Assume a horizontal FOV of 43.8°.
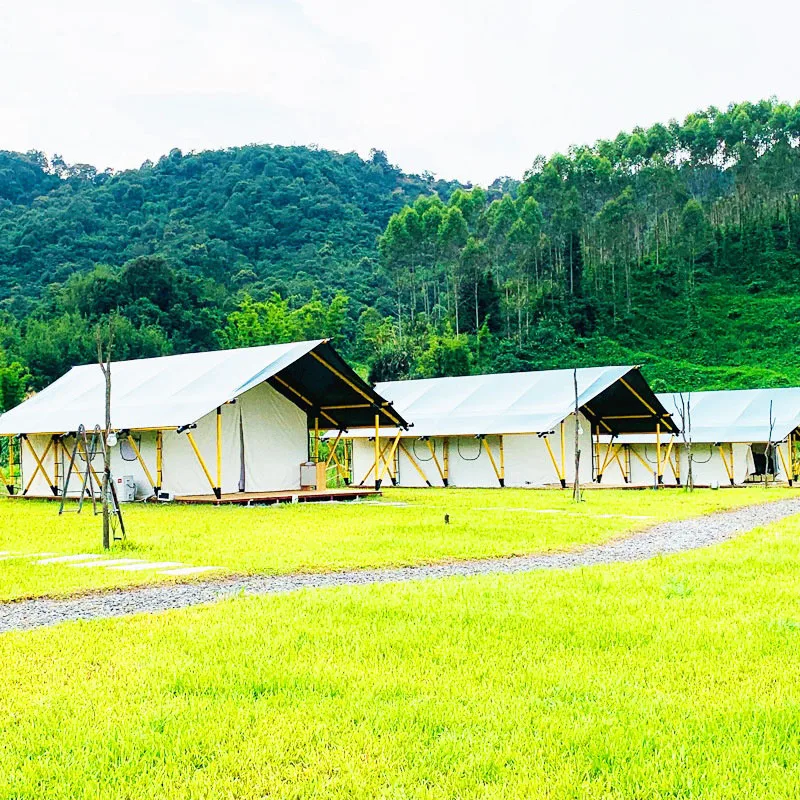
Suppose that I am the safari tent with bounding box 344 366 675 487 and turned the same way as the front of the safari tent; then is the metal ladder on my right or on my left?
on my right

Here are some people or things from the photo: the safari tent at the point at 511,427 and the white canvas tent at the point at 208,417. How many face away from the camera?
0

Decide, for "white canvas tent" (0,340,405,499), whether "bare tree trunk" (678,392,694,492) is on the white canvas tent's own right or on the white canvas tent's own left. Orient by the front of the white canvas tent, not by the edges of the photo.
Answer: on the white canvas tent's own left

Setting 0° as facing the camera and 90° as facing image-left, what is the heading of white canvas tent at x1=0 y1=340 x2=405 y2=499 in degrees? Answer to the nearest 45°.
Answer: approximately 315°

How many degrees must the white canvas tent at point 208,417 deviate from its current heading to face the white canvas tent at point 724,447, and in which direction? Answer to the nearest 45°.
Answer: approximately 45° to its left

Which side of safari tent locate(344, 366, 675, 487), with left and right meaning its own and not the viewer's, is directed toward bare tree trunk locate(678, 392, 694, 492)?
front

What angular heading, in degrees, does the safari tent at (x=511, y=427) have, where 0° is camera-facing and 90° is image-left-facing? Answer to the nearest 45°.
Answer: approximately 315°

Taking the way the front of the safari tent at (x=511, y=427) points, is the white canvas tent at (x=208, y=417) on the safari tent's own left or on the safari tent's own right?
on the safari tent's own right

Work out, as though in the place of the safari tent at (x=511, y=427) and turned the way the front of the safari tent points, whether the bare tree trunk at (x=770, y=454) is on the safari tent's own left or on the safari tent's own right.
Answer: on the safari tent's own left
